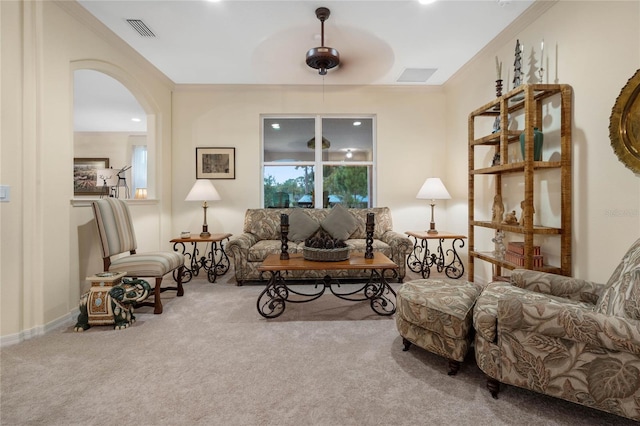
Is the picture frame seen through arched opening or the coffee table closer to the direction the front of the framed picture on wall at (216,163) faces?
the coffee table

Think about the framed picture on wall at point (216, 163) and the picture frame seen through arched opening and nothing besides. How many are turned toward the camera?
2

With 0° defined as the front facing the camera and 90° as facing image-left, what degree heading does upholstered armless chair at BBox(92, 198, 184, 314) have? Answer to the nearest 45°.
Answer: approximately 315°

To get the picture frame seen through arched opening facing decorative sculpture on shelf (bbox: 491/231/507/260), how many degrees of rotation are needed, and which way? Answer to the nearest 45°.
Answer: approximately 45° to its left

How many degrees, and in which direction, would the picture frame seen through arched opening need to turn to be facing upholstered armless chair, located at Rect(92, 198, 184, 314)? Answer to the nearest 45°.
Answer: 0° — it already faces it

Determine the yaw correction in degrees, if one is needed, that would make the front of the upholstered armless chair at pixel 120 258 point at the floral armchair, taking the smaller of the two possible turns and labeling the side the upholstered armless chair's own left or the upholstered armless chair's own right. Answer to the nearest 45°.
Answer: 0° — it already faces it

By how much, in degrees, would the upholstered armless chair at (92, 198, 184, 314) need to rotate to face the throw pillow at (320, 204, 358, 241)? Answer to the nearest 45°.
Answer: approximately 45° to its left

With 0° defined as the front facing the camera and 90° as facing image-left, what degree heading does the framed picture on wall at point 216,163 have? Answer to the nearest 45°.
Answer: approximately 0°

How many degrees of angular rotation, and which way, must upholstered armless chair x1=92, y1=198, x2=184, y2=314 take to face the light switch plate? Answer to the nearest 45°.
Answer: approximately 90° to its right
